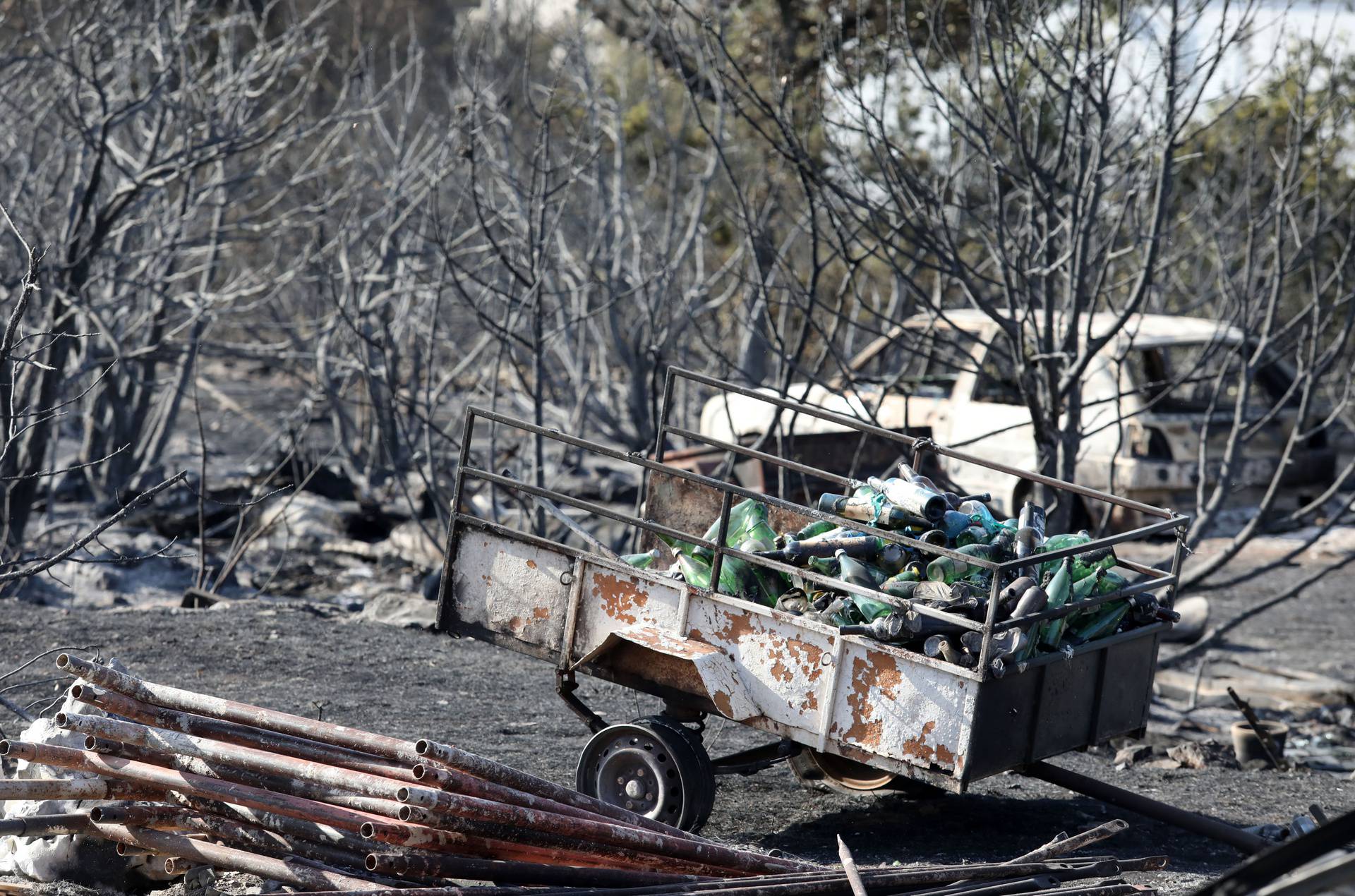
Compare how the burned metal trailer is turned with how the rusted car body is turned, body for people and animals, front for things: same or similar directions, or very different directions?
very different directions

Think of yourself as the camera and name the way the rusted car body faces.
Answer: facing away from the viewer and to the left of the viewer

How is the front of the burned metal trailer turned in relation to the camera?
facing the viewer and to the right of the viewer

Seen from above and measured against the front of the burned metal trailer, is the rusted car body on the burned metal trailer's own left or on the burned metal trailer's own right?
on the burned metal trailer's own left

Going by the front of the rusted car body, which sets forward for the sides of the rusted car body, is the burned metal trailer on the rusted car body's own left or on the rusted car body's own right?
on the rusted car body's own left
